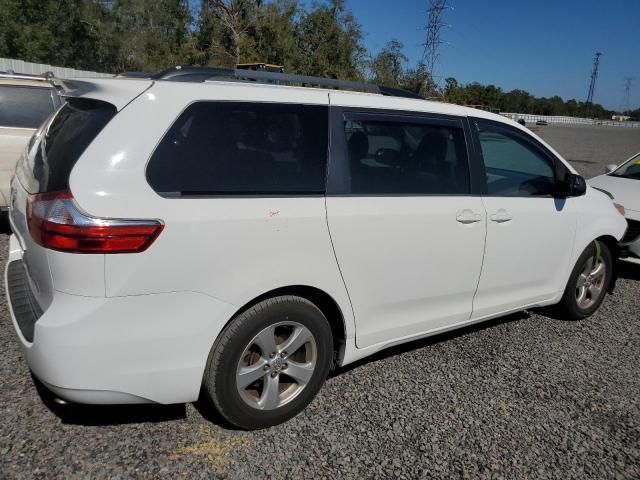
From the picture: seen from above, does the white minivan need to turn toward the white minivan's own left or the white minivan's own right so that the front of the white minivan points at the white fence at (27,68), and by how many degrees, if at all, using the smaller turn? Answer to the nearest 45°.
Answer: approximately 90° to the white minivan's own left

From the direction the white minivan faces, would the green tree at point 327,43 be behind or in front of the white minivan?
in front

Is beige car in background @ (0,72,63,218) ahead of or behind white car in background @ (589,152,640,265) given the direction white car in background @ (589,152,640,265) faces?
ahead

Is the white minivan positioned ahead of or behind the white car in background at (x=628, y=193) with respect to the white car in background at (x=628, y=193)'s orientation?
ahead

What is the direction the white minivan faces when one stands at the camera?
facing away from the viewer and to the right of the viewer

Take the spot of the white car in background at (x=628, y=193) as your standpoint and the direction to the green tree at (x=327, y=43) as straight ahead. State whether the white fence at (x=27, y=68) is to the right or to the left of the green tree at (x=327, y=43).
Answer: left

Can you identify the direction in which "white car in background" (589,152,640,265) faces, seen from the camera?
facing the viewer and to the left of the viewer

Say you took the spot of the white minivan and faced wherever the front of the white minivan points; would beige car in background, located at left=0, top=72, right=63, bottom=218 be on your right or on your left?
on your left

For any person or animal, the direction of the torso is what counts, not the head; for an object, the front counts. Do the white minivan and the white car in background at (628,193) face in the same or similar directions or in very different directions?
very different directions

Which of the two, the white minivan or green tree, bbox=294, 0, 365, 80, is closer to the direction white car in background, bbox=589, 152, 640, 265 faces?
the white minivan

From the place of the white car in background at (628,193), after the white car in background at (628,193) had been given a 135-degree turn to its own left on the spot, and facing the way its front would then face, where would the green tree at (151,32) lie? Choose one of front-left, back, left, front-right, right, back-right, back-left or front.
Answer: back-left

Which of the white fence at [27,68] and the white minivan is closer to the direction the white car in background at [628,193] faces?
the white minivan
